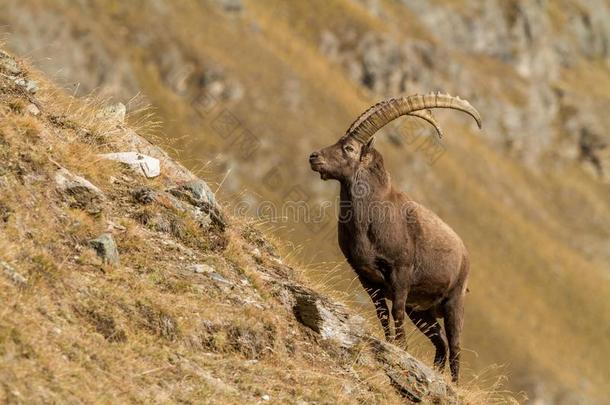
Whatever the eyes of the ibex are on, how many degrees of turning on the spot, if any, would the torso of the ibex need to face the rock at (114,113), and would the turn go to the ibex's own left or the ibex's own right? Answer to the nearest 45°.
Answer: approximately 45° to the ibex's own right

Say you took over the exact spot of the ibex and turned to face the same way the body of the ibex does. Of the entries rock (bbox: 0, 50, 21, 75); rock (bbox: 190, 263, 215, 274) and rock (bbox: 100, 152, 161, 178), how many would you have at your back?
0

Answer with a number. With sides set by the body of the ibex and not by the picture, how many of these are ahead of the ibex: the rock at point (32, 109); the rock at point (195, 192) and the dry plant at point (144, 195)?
3

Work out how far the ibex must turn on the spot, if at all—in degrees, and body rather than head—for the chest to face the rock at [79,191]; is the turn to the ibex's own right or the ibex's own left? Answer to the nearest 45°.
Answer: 0° — it already faces it

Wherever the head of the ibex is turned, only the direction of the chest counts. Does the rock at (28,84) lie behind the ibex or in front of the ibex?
in front

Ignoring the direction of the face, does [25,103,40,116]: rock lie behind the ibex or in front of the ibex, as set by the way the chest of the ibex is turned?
in front

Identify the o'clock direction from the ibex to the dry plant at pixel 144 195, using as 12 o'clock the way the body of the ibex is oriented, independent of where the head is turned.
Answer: The dry plant is roughly at 12 o'clock from the ibex.

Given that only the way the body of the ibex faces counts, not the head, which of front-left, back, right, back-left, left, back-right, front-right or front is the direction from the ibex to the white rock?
front

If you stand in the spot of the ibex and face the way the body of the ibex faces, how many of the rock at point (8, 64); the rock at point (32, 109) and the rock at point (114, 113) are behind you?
0

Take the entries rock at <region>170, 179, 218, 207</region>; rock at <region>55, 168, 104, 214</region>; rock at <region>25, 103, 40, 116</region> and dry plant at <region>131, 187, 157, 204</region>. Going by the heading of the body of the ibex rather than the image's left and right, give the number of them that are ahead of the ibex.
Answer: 4

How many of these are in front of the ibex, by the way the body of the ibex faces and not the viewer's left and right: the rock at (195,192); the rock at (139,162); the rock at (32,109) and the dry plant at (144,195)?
4

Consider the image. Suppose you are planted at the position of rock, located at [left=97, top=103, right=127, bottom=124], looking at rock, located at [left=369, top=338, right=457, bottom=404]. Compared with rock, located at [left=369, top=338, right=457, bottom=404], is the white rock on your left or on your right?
right

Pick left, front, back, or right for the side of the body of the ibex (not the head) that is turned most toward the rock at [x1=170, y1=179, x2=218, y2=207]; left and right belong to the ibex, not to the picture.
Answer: front

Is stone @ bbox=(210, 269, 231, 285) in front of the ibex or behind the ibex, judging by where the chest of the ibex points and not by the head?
in front

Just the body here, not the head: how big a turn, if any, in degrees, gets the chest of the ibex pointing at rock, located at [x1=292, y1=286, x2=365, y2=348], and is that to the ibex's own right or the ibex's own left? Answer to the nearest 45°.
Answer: approximately 45° to the ibex's own left

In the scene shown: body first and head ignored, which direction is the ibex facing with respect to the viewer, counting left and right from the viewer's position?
facing the viewer and to the left of the viewer

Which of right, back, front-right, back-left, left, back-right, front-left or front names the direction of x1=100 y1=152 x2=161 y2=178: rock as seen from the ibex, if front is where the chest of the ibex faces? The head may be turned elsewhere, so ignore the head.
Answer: front
